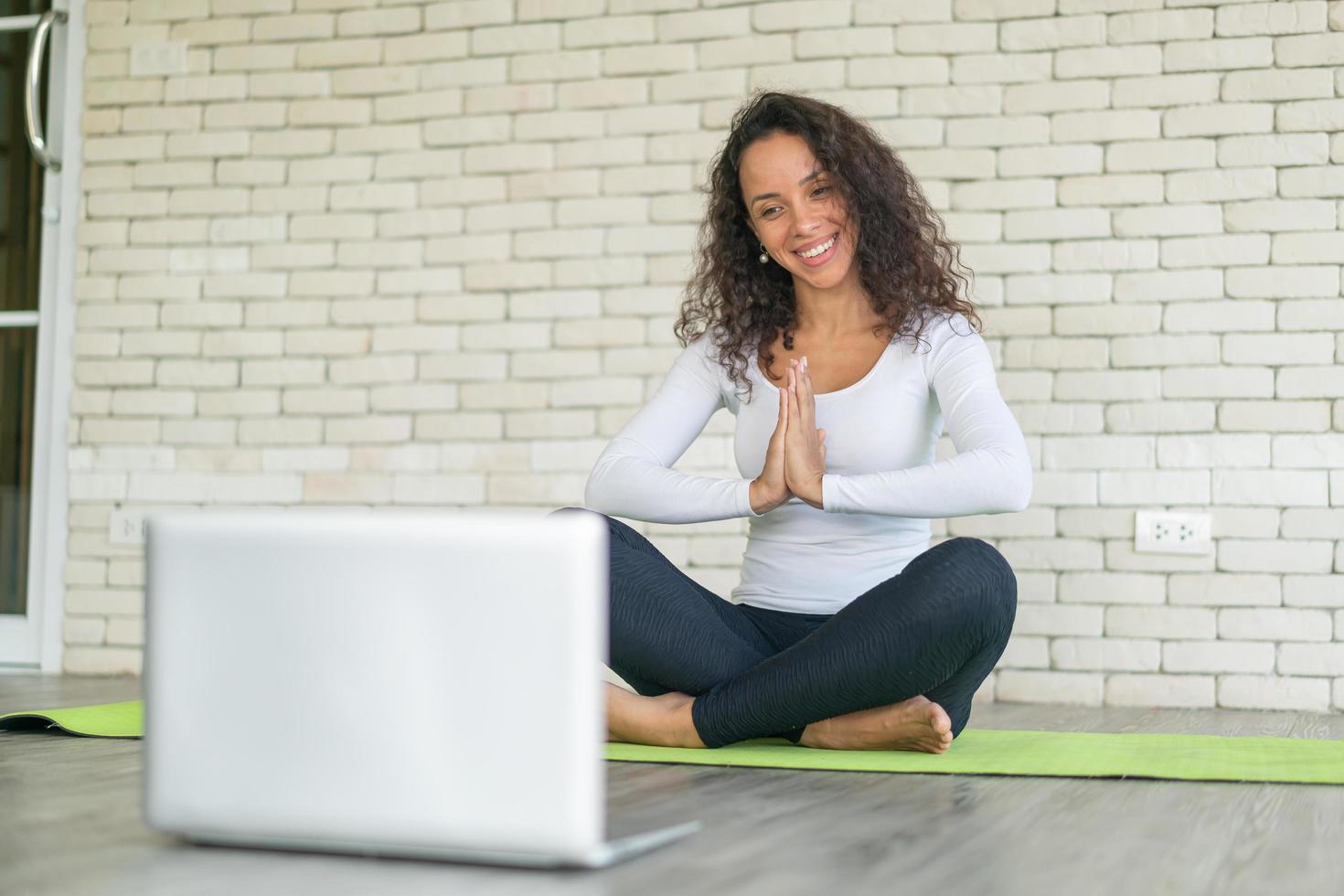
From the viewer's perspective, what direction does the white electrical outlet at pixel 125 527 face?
toward the camera

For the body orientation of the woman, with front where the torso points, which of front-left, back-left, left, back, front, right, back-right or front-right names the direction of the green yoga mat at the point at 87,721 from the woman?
right

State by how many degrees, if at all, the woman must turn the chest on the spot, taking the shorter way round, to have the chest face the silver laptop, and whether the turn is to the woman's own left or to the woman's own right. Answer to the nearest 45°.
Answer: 0° — they already face it

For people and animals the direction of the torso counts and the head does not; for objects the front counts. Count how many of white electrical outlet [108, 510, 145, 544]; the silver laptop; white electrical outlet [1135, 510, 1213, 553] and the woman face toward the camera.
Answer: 3

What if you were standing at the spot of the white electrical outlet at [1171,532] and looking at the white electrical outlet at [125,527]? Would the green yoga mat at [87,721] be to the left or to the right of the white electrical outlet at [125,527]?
left

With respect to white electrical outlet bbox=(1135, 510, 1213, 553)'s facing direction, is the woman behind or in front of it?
in front

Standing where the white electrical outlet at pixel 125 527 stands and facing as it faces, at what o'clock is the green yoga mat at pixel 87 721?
The green yoga mat is roughly at 12 o'clock from the white electrical outlet.

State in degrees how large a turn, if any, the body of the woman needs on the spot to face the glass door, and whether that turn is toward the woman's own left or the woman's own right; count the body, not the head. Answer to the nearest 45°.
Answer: approximately 135° to the woman's own right

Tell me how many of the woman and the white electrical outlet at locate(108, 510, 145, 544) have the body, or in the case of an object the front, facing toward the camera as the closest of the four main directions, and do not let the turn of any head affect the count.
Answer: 2

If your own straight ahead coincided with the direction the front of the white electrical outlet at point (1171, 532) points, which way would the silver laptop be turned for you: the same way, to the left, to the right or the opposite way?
the opposite way

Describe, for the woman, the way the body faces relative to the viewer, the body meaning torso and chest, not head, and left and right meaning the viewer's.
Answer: facing the viewer

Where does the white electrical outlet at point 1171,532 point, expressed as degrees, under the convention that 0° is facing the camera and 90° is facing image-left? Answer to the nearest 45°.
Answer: approximately 0°

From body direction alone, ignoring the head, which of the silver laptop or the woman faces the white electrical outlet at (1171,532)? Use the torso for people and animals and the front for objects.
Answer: the silver laptop
